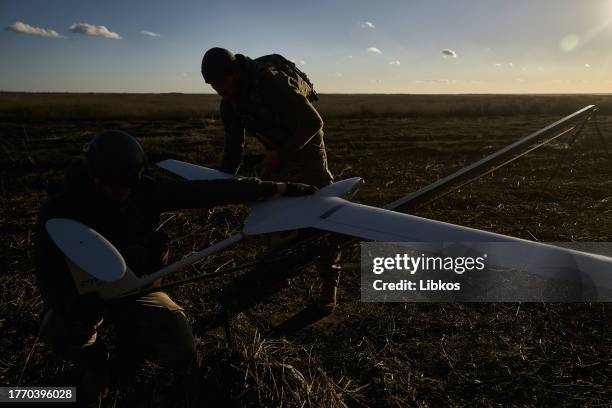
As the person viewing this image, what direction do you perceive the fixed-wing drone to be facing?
facing away from the viewer and to the right of the viewer

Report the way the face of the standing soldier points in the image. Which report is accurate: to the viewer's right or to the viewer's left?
to the viewer's left
